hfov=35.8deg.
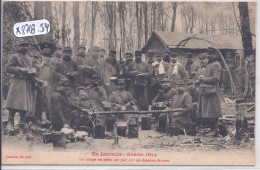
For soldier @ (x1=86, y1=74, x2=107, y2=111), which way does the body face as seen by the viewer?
toward the camera

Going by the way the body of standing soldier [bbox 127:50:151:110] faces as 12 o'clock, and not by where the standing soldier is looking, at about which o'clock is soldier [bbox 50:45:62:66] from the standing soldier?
The soldier is roughly at 3 o'clock from the standing soldier.

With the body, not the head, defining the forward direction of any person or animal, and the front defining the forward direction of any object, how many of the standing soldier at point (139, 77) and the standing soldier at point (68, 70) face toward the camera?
2

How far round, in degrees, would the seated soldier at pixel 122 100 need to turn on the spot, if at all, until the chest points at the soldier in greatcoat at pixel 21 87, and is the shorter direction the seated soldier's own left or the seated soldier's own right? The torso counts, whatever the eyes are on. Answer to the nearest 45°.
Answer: approximately 90° to the seated soldier's own right

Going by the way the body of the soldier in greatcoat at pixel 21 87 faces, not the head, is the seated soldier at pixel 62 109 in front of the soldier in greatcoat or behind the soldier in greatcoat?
in front

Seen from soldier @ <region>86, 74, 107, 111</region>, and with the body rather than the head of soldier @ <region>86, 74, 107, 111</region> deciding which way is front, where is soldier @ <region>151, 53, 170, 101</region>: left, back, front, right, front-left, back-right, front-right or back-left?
left

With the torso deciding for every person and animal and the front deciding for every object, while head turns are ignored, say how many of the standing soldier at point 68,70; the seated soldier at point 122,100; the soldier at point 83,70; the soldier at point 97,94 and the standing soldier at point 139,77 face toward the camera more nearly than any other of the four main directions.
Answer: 5

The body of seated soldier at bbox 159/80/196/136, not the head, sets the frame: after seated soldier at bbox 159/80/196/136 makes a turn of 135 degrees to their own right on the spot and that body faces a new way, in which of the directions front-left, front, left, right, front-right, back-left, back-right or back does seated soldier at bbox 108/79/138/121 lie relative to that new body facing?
left

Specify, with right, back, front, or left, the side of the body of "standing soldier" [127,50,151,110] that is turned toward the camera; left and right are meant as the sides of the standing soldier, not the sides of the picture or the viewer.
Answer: front

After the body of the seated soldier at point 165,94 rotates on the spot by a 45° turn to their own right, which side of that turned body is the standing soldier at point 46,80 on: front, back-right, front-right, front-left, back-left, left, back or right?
front
